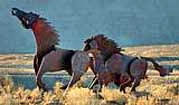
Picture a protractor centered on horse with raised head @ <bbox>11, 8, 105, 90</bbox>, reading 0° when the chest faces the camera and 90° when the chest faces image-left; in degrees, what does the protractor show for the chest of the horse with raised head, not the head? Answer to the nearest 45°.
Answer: approximately 90°

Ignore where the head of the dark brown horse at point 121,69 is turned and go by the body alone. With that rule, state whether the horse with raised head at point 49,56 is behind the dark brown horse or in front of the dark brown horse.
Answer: in front

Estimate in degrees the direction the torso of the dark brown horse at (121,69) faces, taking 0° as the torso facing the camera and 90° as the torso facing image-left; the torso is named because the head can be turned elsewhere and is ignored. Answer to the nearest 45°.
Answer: approximately 90°

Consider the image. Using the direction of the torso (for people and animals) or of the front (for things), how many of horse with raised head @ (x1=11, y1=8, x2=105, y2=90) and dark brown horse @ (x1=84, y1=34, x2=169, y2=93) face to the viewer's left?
2

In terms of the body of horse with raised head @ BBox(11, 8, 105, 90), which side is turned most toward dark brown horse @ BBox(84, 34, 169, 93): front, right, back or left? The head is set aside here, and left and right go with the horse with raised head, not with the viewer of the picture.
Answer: back
